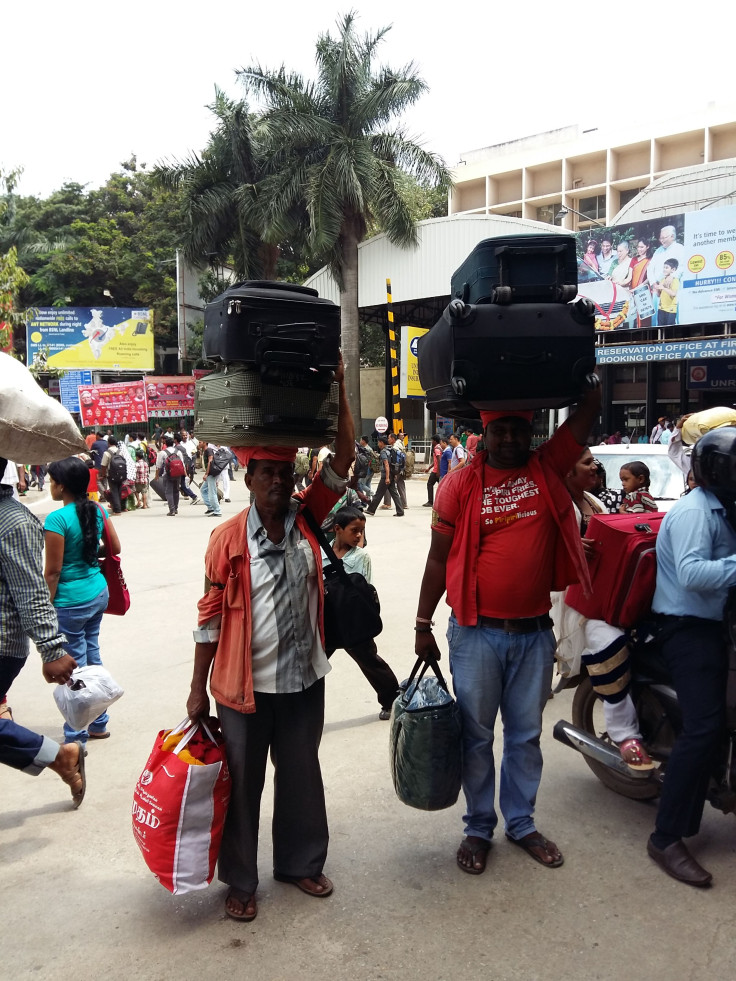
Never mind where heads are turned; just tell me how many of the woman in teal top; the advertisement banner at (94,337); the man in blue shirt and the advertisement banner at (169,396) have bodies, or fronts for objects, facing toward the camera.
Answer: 2

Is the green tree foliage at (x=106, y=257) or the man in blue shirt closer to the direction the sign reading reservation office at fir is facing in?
the man in blue shirt

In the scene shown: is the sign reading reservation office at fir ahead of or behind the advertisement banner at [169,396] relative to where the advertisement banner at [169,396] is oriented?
ahead

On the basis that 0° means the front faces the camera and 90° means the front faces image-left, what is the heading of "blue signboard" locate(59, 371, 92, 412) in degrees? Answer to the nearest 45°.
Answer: approximately 0°

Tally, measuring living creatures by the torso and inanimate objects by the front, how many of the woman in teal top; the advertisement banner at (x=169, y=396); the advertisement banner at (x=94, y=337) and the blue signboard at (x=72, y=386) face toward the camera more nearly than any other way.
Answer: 3
